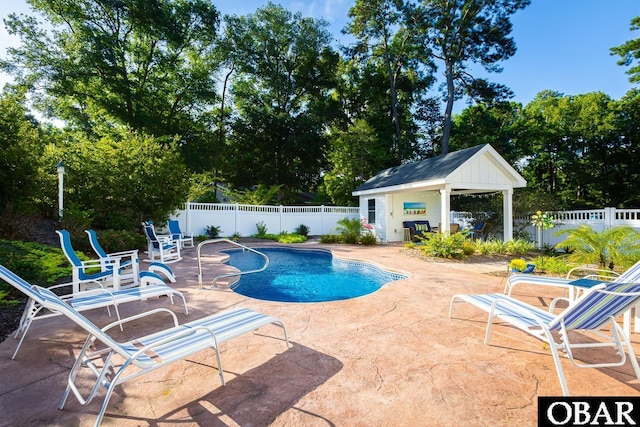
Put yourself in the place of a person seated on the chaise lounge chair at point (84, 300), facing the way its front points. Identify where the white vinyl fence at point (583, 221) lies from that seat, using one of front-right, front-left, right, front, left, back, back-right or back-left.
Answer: front

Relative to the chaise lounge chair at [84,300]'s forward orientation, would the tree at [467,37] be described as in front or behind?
in front

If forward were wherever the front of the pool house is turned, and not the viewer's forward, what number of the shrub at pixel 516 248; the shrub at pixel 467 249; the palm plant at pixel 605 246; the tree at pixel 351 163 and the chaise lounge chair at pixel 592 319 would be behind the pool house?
1

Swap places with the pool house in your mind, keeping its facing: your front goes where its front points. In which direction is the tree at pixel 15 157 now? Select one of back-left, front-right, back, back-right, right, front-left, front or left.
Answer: right

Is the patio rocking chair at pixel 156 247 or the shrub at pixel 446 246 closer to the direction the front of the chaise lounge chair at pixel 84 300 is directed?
the shrub

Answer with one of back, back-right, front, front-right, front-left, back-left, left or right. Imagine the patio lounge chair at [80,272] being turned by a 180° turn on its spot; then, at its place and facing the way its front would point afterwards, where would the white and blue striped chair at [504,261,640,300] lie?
back-left

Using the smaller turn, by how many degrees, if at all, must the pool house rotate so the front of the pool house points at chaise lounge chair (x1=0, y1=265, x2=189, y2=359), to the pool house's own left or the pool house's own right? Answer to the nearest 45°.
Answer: approximately 45° to the pool house's own right

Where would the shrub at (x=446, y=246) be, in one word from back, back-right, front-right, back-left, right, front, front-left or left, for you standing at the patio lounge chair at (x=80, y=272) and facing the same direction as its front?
front

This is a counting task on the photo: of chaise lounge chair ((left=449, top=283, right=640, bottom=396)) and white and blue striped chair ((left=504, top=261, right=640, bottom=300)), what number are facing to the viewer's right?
0

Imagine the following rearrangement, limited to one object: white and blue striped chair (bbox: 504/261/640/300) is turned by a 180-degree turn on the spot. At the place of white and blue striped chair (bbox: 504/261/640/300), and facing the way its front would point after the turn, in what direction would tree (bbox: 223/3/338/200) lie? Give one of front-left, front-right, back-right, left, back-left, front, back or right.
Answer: back-left

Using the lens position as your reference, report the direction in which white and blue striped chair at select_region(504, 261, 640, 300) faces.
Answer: facing to the left of the viewer

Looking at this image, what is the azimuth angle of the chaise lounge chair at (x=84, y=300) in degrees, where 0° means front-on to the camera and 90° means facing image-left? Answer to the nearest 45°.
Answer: approximately 270°

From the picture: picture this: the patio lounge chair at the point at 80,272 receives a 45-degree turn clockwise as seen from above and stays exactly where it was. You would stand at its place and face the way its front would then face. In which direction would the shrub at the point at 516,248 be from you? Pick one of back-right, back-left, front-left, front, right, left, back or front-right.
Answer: front-left

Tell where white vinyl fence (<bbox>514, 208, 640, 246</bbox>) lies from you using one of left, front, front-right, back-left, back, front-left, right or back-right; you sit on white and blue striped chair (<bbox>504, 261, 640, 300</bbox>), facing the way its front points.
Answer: right

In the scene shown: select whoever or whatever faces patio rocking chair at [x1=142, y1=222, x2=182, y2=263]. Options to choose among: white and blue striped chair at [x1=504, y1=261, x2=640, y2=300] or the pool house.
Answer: the white and blue striped chair

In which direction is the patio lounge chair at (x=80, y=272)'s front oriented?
to the viewer's right

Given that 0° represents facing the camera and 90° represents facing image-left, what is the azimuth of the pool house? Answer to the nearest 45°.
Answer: approximately 315°

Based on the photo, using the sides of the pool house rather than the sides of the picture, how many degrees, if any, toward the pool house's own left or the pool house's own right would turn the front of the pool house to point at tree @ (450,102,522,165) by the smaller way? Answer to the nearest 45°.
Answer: approximately 135° to the pool house's own left

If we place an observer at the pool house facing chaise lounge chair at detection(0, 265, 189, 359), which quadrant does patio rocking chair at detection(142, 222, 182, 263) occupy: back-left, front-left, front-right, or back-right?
front-right

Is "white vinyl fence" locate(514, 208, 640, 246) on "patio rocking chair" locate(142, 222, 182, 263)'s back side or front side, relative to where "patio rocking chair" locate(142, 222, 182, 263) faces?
on the front side
